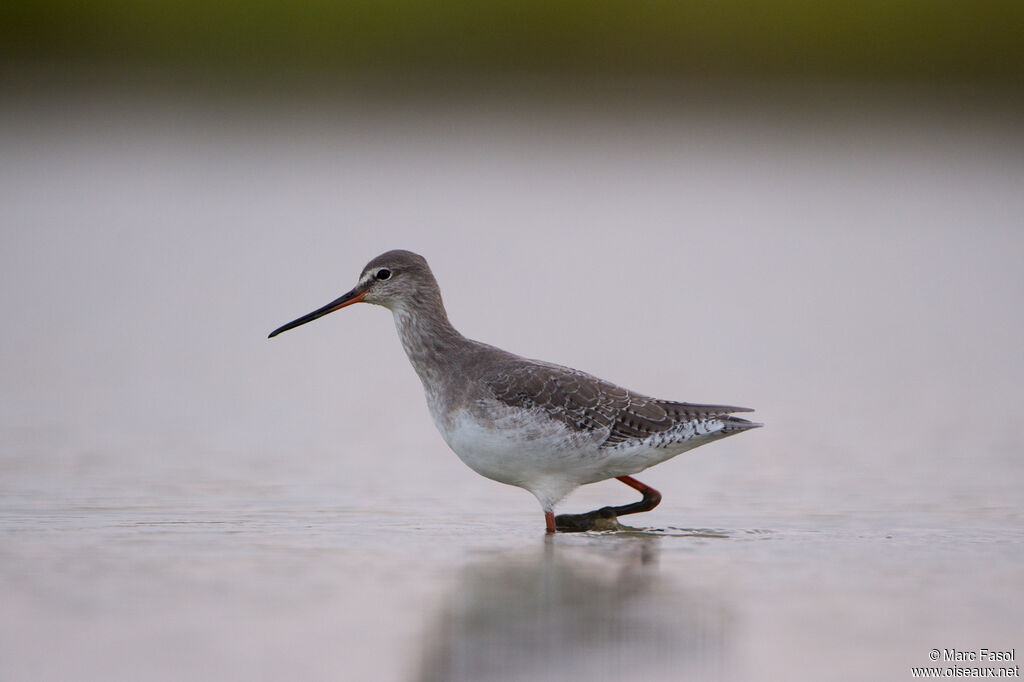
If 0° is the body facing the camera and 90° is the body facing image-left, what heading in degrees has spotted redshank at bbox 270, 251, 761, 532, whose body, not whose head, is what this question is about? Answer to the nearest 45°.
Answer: approximately 90°
